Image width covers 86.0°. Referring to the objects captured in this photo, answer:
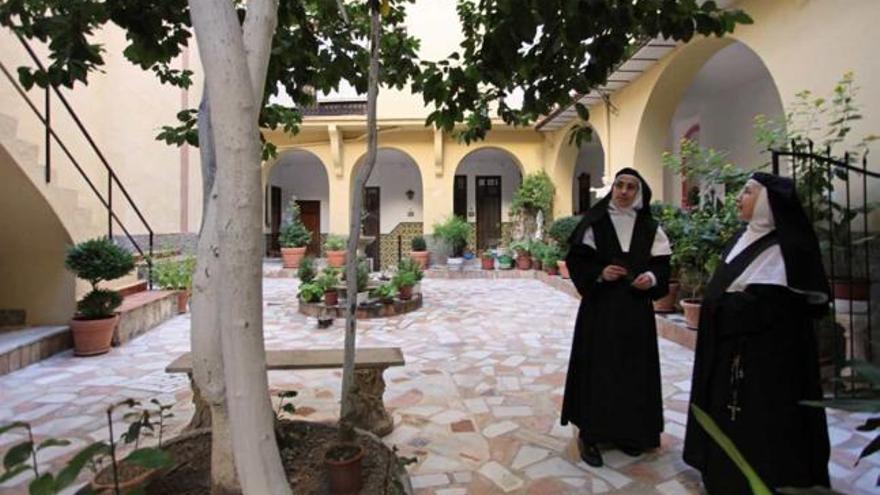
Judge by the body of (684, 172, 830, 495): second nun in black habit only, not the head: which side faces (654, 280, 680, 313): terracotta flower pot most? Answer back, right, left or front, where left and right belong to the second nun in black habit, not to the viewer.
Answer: right

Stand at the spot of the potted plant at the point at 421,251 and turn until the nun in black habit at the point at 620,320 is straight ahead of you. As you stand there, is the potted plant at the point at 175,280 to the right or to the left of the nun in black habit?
right

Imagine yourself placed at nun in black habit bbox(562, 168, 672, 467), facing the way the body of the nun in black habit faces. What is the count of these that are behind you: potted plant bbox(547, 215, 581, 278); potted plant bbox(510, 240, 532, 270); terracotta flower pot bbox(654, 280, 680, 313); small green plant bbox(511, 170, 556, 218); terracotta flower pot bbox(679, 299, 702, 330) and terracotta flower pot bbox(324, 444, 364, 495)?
5

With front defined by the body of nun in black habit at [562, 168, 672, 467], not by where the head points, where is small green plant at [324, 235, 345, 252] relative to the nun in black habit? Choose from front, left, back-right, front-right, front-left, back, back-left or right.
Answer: back-right

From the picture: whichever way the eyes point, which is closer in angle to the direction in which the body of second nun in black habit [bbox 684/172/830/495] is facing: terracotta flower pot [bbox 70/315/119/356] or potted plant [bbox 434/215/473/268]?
the terracotta flower pot

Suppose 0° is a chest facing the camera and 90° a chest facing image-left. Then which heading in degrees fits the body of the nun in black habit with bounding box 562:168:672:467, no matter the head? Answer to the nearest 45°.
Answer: approximately 0°

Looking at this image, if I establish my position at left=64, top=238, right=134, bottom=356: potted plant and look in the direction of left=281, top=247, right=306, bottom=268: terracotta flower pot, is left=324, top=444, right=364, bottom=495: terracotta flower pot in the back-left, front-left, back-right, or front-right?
back-right

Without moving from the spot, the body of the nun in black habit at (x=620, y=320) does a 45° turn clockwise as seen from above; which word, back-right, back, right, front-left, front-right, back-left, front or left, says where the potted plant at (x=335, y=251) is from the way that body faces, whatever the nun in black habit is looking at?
right

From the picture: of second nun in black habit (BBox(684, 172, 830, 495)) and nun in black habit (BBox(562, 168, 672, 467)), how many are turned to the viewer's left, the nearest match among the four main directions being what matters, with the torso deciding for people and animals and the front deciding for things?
1

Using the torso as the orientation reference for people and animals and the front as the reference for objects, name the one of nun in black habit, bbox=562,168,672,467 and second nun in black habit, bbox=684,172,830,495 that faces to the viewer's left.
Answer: the second nun in black habit

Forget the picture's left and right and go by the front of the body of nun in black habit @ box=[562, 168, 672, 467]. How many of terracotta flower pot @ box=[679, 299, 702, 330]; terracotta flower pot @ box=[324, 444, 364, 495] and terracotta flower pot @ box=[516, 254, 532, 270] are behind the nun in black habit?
2

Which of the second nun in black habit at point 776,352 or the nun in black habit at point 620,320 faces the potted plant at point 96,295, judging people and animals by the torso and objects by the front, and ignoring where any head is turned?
the second nun in black habit

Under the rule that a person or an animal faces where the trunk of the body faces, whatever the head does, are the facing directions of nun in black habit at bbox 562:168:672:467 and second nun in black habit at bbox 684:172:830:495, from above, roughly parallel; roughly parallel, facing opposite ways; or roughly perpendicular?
roughly perpendicular

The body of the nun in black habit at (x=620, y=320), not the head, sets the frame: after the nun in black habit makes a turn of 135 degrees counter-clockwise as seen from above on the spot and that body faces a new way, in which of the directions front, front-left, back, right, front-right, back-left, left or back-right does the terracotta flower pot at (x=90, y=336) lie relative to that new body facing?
back-left

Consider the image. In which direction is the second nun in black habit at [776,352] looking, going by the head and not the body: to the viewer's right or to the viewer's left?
to the viewer's left

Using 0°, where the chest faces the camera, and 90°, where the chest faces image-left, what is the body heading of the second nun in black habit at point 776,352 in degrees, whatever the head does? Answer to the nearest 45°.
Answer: approximately 90°
